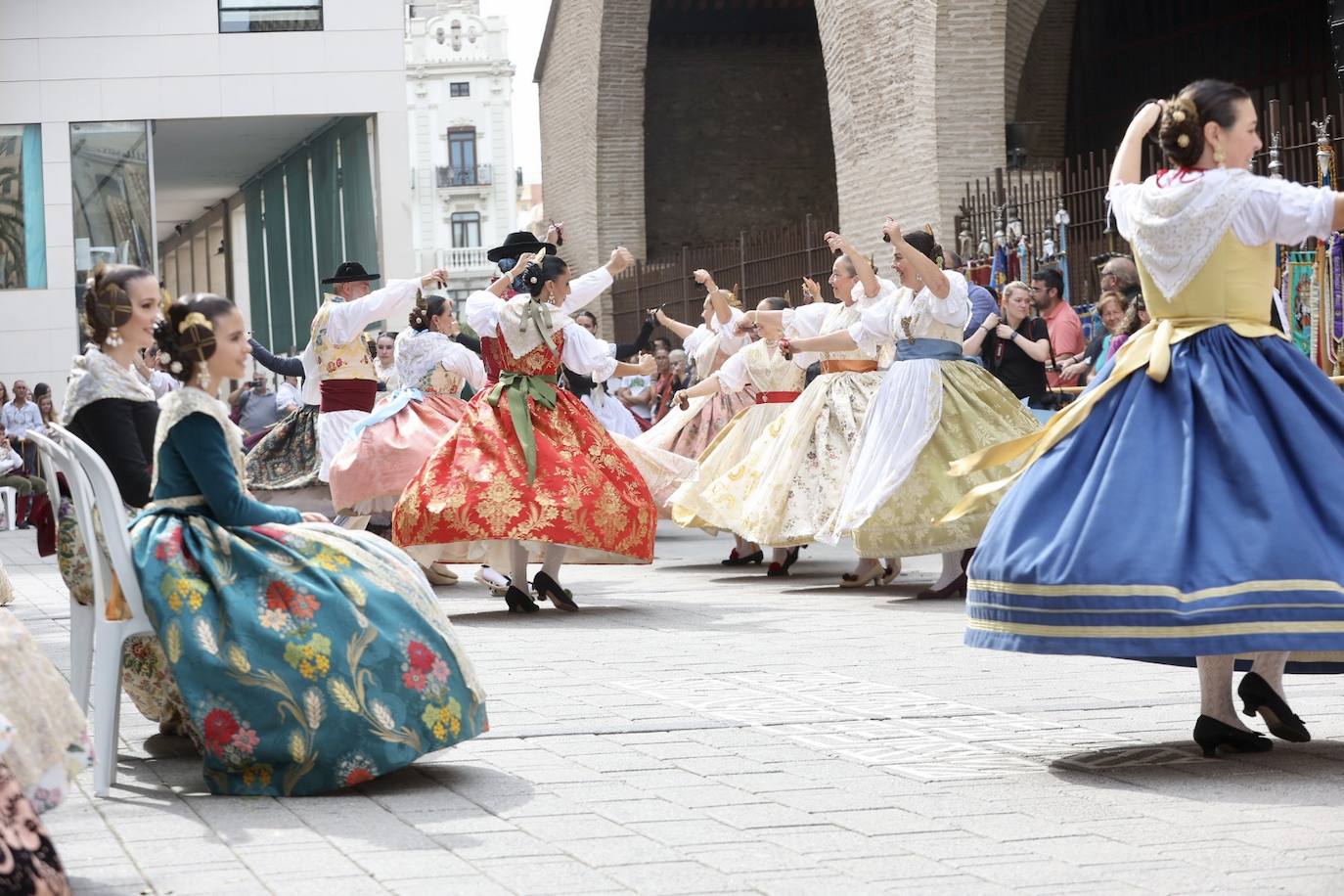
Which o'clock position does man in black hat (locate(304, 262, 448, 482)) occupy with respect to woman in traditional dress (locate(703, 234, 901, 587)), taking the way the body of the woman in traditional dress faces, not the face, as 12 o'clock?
The man in black hat is roughly at 2 o'clock from the woman in traditional dress.

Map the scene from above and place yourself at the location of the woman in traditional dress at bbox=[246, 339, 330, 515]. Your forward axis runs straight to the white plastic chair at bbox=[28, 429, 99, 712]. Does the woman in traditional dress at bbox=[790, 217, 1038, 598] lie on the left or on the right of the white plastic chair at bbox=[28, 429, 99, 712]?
left

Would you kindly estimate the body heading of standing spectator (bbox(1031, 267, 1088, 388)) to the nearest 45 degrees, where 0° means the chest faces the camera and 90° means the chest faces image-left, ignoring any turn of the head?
approximately 90°

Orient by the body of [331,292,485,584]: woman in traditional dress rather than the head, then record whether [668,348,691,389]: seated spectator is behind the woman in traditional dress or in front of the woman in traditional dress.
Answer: in front

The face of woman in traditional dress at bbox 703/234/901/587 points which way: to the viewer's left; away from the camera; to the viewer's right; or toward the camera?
to the viewer's left

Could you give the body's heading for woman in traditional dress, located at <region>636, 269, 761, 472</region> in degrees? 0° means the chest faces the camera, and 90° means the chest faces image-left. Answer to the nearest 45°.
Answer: approximately 45°

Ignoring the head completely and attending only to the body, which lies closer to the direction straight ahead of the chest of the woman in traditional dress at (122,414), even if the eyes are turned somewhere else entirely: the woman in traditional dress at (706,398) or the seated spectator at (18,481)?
the woman in traditional dress

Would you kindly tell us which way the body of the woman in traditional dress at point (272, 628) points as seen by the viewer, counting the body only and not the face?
to the viewer's right

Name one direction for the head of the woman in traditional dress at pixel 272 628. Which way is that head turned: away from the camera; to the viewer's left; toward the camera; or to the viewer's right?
to the viewer's right

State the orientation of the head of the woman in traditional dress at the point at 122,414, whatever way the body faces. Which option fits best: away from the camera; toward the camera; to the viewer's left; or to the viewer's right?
to the viewer's right

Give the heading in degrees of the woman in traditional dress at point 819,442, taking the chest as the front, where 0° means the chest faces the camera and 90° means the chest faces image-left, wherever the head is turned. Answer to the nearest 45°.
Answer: approximately 45°

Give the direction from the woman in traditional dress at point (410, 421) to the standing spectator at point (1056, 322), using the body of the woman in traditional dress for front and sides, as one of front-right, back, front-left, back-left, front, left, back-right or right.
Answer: front-right

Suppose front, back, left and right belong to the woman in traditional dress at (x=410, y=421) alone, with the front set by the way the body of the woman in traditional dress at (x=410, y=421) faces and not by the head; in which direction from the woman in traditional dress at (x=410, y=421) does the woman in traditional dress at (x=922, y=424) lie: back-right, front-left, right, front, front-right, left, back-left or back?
right

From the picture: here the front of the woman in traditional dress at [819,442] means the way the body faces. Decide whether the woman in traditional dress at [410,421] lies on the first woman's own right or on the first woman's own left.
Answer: on the first woman's own right
